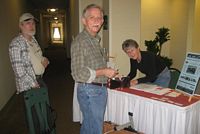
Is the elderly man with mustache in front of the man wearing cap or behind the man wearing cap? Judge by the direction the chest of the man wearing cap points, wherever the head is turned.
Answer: in front

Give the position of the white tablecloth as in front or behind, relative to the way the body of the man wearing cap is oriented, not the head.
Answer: in front

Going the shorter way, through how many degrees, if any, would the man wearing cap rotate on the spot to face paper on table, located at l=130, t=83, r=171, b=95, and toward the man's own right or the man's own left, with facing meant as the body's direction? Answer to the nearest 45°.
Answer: approximately 45° to the man's own left

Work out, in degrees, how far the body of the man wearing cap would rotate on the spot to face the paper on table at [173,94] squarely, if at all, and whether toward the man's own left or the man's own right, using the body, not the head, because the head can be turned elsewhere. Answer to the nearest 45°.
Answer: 0° — they already face it

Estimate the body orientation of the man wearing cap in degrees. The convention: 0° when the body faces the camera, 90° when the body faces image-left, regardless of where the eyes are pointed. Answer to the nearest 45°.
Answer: approximately 315°

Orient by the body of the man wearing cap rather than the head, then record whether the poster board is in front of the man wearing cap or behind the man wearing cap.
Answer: in front

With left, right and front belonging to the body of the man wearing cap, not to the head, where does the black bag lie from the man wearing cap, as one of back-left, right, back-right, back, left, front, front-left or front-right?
front-left
